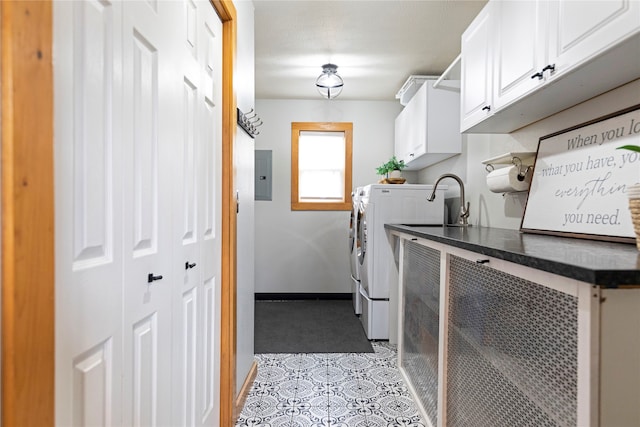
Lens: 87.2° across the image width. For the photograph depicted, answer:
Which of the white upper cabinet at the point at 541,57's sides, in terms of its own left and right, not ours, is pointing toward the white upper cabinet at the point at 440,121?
right

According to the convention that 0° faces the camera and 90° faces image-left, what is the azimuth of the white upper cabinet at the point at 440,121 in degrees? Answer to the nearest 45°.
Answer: approximately 90°

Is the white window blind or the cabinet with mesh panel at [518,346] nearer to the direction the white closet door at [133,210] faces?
the cabinet with mesh panel

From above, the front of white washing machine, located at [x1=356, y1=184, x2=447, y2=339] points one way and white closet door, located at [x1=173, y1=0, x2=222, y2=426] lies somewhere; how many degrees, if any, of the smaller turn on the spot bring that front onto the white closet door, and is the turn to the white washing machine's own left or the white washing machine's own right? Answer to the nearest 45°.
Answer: approximately 90° to the white washing machine's own left

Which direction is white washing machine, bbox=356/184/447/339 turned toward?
to the viewer's left

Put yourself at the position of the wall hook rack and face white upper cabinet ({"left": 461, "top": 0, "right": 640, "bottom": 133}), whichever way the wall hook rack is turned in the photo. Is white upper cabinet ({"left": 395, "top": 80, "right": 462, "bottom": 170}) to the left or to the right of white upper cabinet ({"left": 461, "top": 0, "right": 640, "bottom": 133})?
left

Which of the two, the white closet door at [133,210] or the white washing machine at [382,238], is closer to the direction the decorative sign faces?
the white closet door

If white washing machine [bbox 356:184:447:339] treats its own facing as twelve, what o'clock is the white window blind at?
The white window blind is roughly at 2 o'clock from the white washing machine.

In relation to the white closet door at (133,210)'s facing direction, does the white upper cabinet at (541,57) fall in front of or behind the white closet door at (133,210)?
in front

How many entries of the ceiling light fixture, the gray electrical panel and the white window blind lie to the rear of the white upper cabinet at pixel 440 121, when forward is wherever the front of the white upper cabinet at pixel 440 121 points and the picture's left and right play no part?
0

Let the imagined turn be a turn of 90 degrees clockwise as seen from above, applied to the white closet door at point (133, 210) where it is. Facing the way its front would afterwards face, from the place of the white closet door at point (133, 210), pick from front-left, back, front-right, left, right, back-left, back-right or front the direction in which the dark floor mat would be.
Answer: back

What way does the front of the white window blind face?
toward the camera

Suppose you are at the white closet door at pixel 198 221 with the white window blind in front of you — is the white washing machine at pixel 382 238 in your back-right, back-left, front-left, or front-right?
front-right

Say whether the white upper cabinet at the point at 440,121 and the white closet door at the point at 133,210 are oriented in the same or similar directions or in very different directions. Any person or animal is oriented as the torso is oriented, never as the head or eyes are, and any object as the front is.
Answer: very different directions

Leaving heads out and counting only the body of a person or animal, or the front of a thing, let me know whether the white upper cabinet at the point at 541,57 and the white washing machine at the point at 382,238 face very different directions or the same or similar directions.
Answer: same or similar directions

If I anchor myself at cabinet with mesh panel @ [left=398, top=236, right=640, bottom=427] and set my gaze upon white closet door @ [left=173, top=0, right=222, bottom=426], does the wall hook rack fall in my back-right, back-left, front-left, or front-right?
front-right

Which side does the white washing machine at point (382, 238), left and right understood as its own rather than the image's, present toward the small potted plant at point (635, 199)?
left
